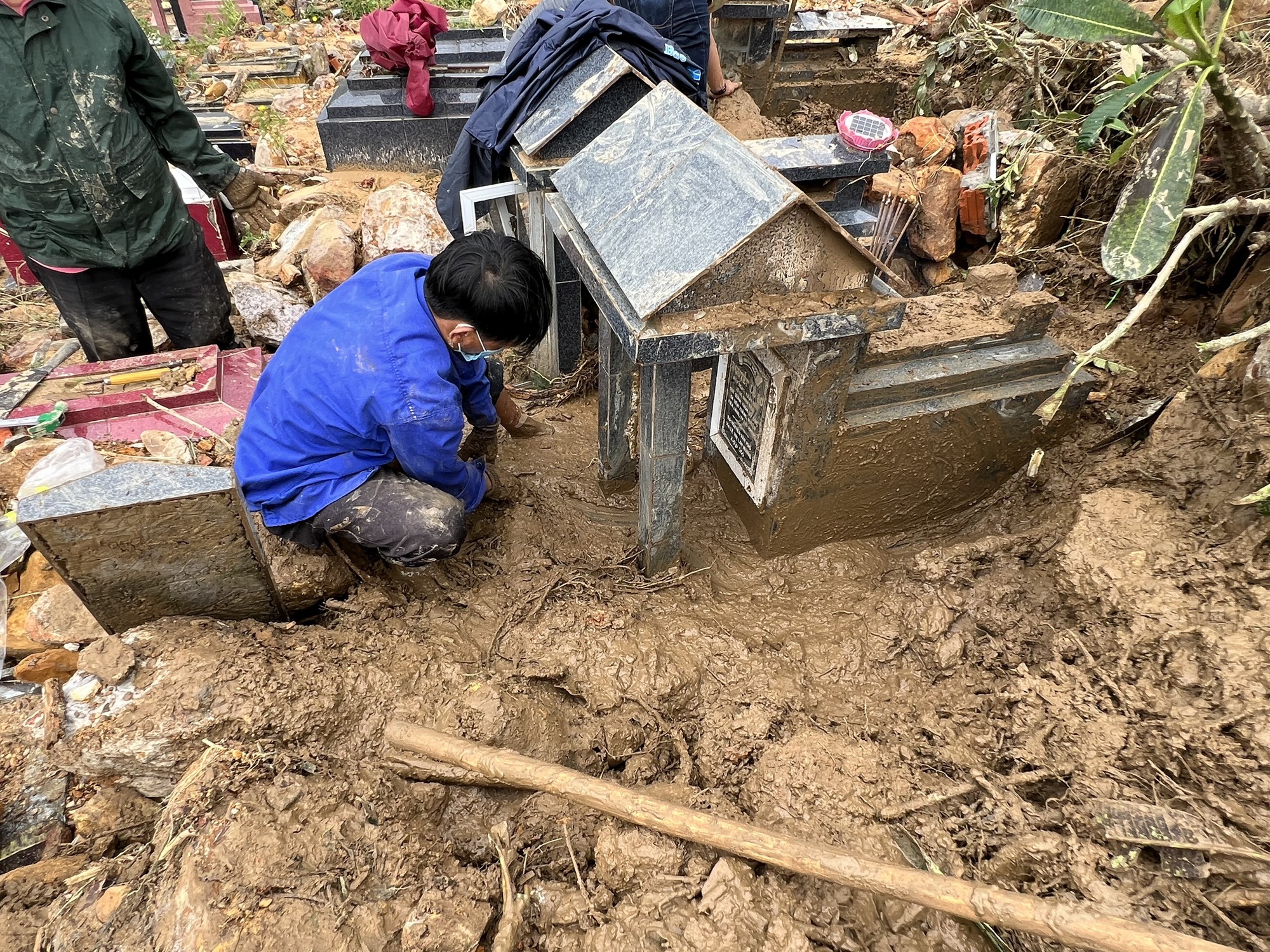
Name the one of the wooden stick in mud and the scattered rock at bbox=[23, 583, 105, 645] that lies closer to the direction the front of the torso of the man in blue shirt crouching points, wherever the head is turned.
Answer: the wooden stick in mud

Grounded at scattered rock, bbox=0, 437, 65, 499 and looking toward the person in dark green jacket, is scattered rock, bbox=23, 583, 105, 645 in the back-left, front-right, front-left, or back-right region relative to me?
back-right

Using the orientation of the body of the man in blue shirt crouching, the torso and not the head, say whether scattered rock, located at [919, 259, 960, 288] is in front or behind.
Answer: in front

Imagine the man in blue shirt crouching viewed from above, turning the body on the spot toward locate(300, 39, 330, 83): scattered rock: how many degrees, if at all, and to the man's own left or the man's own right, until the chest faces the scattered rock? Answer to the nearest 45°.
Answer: approximately 90° to the man's own left

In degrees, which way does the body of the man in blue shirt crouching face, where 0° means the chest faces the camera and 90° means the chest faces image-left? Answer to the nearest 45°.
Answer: approximately 270°

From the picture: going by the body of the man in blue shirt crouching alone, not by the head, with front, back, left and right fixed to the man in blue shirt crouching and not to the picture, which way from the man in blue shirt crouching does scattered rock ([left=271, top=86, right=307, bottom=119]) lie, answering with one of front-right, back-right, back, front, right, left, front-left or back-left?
left

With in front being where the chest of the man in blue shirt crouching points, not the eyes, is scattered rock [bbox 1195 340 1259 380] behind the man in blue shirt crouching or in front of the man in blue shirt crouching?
in front

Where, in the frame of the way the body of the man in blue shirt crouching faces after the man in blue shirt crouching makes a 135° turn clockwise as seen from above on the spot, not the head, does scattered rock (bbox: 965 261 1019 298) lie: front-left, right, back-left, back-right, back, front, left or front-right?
back-left

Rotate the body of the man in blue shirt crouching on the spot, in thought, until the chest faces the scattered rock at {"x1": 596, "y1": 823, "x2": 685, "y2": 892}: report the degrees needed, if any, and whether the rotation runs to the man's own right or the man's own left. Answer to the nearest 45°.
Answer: approximately 90° to the man's own right

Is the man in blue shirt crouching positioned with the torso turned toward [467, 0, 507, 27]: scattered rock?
no

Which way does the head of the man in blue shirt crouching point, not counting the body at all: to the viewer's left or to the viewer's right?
to the viewer's right
